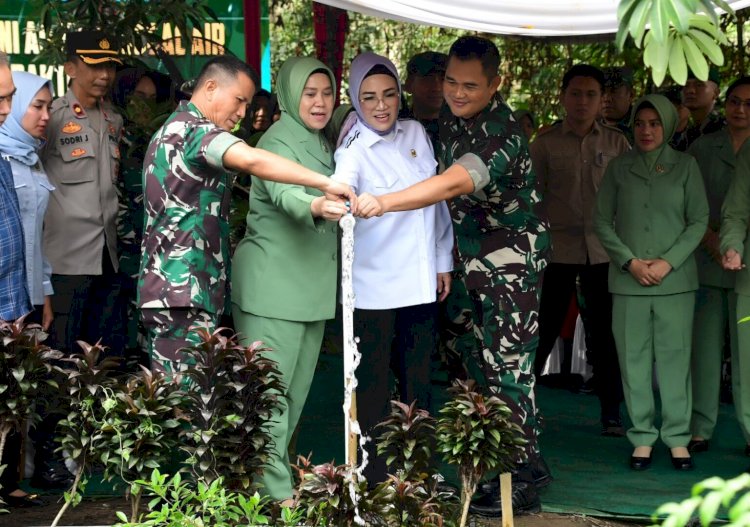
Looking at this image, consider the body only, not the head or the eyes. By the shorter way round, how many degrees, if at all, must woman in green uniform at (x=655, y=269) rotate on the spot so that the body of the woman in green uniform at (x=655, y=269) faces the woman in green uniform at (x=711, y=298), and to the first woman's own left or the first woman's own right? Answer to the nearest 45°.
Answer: approximately 135° to the first woman's own left

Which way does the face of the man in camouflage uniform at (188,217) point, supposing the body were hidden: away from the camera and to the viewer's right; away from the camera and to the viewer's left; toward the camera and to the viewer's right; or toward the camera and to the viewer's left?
toward the camera and to the viewer's right

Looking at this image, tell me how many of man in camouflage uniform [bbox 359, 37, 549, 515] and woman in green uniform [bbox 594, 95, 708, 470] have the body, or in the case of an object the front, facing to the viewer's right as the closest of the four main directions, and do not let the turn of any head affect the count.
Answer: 0

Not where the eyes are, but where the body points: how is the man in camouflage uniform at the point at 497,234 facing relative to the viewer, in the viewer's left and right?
facing the viewer and to the left of the viewer

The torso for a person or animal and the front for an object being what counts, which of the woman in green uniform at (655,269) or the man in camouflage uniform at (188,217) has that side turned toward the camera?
the woman in green uniform

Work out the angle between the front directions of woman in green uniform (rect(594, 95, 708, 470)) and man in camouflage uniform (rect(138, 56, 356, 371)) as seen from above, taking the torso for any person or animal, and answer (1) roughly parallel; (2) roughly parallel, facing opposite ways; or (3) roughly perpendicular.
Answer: roughly perpendicular

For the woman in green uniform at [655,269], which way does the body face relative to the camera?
toward the camera

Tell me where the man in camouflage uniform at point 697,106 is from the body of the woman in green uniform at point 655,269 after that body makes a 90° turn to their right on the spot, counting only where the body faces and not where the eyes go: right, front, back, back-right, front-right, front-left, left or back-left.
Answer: right

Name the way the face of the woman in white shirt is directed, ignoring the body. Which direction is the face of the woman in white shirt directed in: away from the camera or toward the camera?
toward the camera

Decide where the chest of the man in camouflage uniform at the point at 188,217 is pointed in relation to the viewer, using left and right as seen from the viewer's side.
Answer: facing to the right of the viewer

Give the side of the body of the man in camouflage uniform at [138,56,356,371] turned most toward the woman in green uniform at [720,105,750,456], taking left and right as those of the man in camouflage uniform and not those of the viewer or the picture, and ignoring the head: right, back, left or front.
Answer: front
